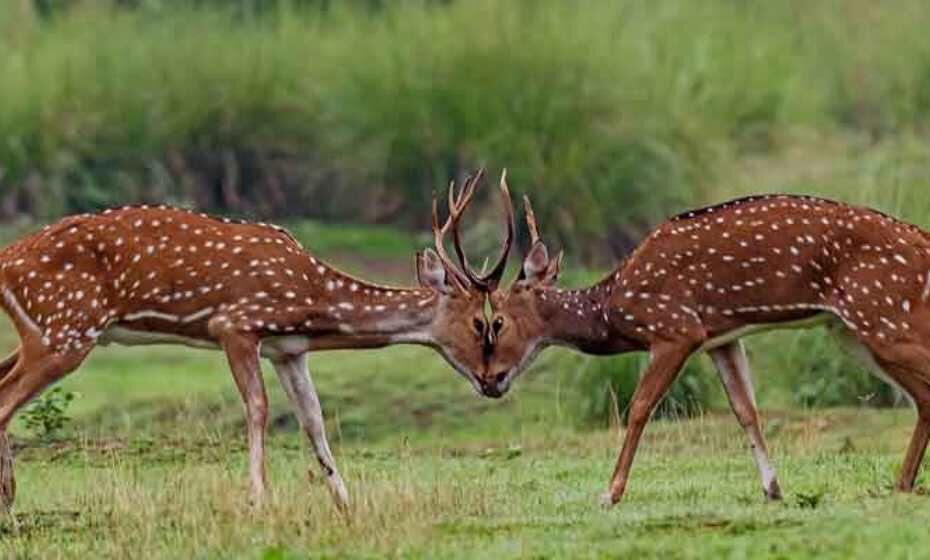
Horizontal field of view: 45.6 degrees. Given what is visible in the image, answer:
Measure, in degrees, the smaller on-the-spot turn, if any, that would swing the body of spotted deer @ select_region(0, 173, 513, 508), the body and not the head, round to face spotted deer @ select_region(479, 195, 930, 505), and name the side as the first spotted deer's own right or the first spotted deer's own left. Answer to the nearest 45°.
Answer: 0° — it already faces it

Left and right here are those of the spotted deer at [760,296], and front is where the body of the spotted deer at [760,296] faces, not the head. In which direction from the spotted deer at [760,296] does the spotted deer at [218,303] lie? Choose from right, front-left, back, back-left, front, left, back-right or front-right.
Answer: front

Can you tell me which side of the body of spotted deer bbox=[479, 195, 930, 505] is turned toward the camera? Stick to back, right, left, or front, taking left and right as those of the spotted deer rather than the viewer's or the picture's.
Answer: left

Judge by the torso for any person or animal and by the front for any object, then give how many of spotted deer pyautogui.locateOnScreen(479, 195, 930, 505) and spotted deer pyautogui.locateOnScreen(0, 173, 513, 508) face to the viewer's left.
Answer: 1

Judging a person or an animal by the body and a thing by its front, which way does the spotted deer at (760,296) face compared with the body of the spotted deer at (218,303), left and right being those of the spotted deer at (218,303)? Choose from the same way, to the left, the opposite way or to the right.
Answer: the opposite way

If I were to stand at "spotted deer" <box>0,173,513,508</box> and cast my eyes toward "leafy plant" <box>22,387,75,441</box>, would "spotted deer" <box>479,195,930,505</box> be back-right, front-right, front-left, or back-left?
back-right

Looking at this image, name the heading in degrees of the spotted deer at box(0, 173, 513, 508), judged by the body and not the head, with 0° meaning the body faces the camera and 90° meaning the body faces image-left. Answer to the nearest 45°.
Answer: approximately 270°

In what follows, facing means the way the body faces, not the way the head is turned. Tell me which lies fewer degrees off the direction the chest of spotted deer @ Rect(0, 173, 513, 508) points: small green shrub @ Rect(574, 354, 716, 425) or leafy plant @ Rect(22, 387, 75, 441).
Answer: the small green shrub

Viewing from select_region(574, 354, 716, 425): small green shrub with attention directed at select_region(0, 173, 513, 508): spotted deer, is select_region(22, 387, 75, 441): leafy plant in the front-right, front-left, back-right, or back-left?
front-right
